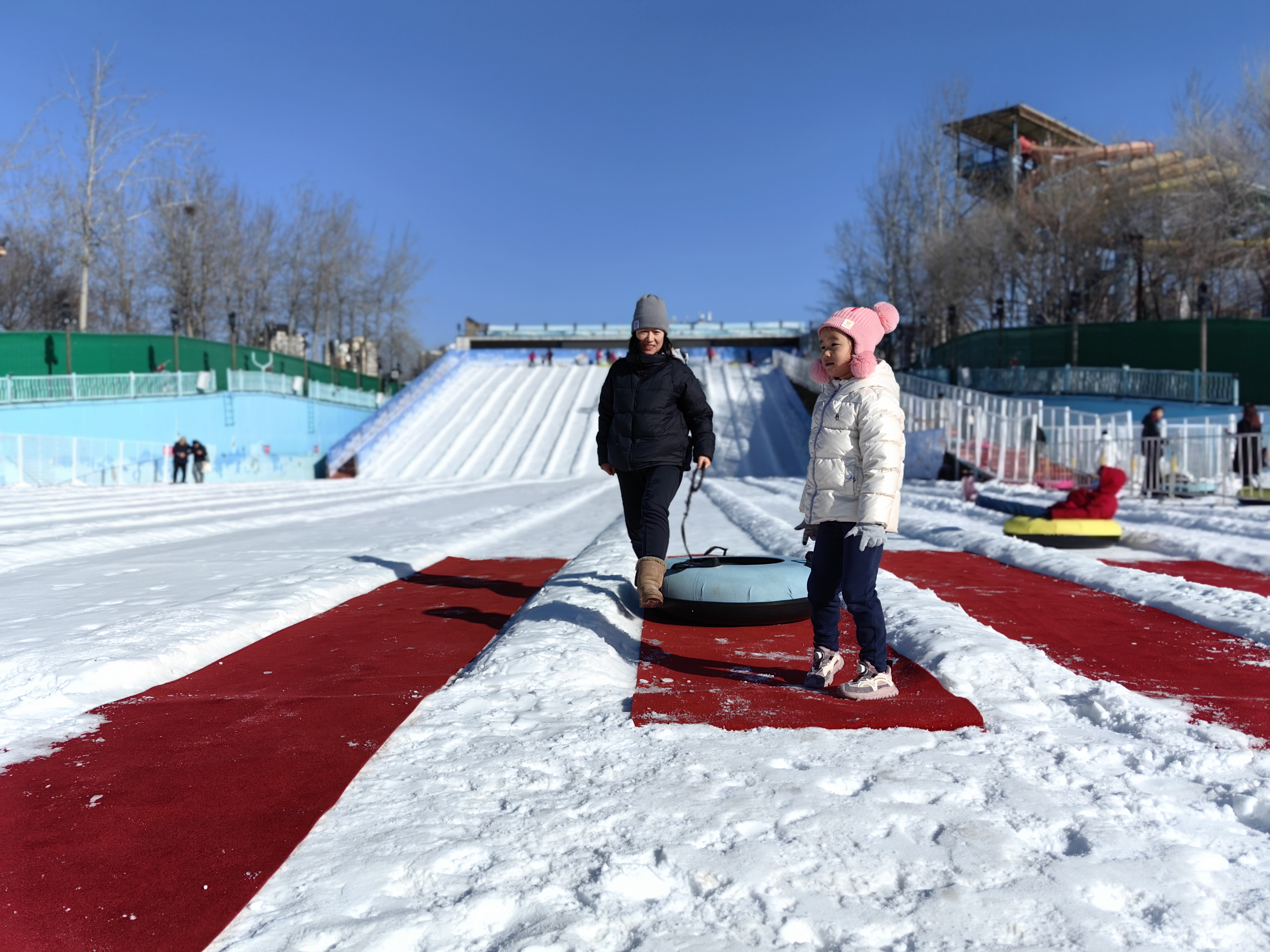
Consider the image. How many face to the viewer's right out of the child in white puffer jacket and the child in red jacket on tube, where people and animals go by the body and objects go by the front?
0

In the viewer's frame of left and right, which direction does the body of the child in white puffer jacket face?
facing the viewer and to the left of the viewer

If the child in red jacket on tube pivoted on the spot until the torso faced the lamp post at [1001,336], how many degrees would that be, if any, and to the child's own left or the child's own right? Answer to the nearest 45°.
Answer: approximately 90° to the child's own right

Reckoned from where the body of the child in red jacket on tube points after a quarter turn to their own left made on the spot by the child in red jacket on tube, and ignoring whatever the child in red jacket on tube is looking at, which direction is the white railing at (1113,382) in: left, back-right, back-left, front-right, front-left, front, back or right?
back

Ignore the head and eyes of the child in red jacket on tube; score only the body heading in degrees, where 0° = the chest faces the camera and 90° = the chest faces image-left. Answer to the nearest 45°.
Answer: approximately 90°

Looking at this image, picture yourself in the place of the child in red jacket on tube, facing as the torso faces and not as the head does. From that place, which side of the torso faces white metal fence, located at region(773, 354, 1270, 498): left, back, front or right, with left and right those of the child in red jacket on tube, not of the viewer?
right

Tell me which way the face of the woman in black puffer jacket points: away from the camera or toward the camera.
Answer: toward the camera

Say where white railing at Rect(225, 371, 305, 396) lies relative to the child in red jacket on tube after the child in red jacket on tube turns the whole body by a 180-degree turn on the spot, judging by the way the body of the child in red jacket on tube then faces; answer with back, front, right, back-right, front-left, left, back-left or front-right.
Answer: back-left
